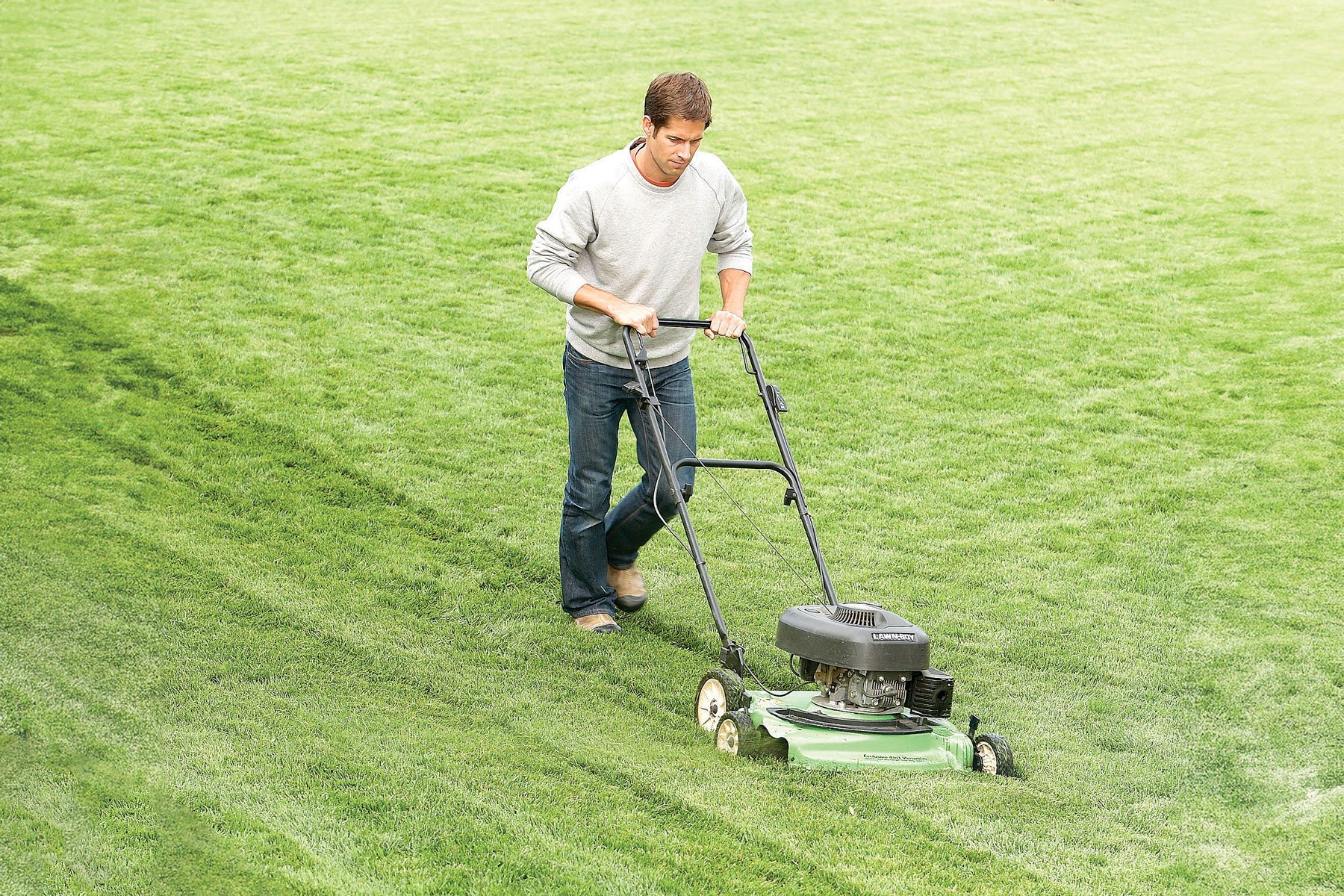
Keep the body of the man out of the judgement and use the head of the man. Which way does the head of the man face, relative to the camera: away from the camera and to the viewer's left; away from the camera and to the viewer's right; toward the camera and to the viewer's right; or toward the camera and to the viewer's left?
toward the camera and to the viewer's right

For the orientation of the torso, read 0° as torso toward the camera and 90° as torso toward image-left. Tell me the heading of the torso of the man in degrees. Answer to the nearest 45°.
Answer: approximately 315°

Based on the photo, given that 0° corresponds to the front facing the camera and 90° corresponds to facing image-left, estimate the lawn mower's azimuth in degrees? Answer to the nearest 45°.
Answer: approximately 315°
